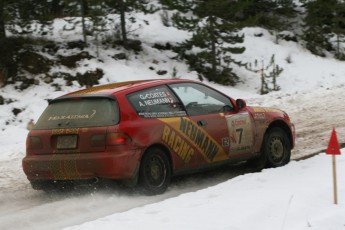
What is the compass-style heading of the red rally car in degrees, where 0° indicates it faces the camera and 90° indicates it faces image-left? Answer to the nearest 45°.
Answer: approximately 225°

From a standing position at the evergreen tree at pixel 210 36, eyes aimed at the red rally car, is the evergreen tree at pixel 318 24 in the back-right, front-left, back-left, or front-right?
back-left

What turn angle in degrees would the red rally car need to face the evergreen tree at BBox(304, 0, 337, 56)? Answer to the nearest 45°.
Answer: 0° — it already faces it

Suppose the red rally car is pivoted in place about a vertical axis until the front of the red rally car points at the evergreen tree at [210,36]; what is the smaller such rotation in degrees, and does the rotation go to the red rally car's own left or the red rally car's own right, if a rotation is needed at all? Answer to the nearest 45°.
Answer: approximately 45° to the red rally car's own left
